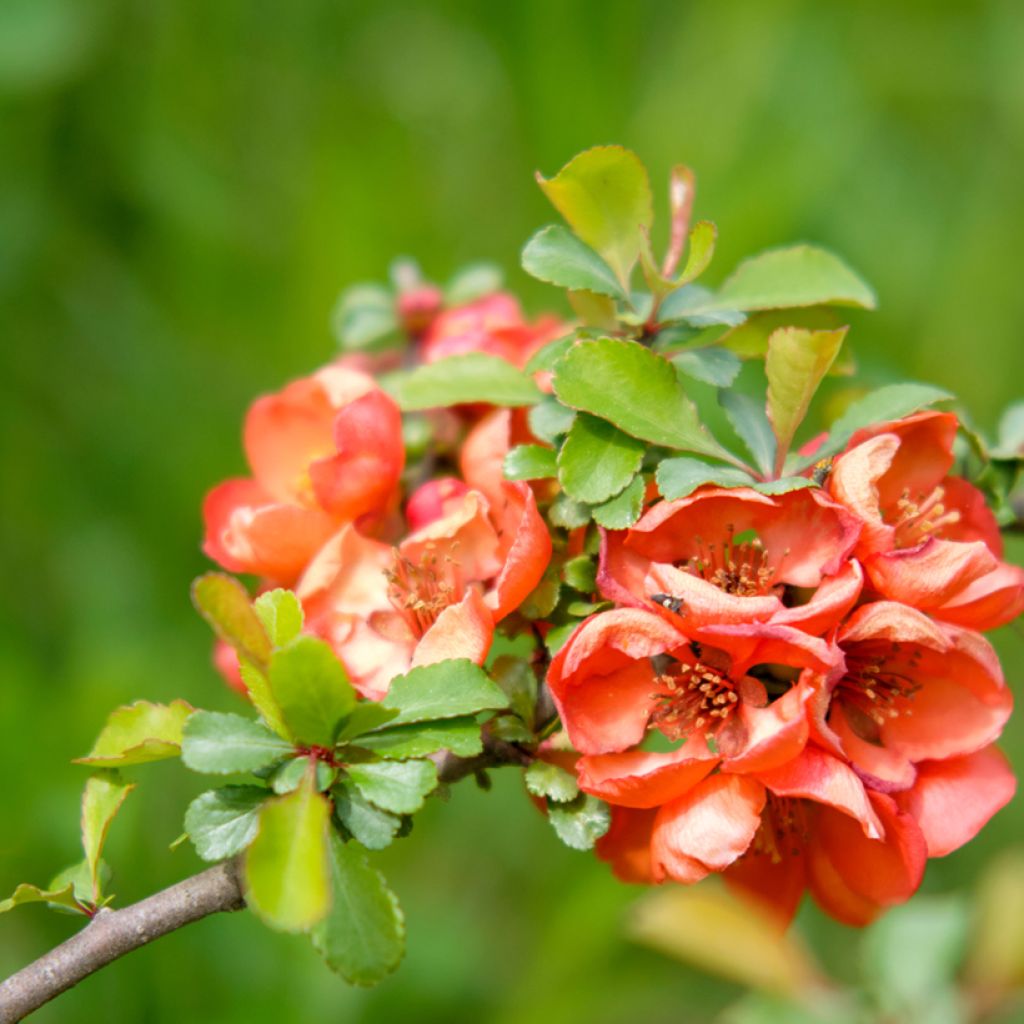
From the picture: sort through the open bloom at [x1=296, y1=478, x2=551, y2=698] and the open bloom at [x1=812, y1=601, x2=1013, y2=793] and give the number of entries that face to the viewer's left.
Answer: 0

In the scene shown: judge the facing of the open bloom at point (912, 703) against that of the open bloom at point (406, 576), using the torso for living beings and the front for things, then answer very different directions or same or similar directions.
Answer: same or similar directions

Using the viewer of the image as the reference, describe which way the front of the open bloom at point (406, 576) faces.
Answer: facing the viewer
